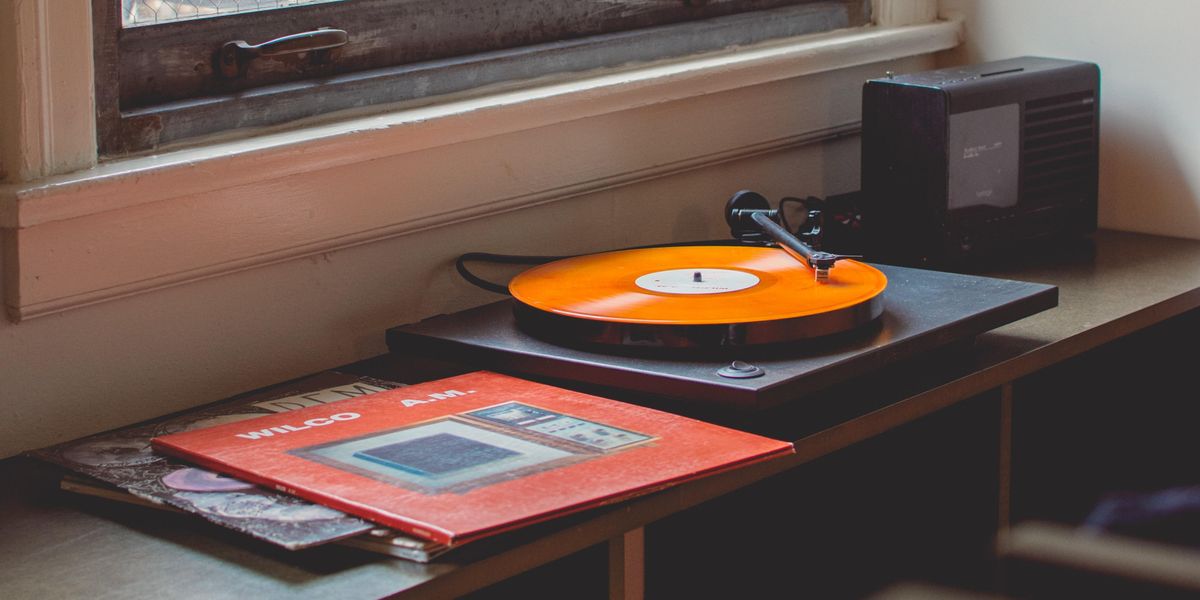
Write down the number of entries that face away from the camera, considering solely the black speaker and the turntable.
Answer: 0
